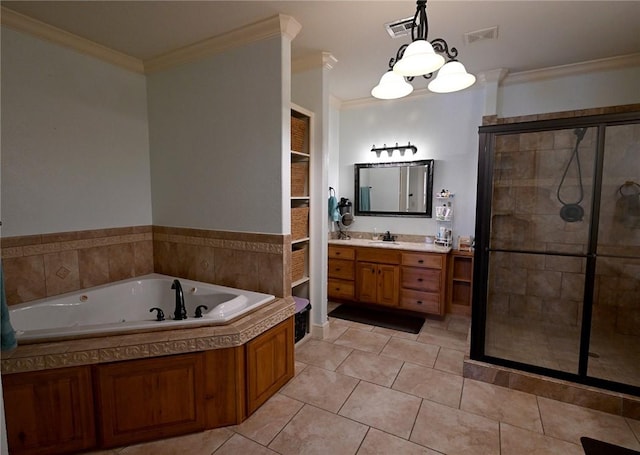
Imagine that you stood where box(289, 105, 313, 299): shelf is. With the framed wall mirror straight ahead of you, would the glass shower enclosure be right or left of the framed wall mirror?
right

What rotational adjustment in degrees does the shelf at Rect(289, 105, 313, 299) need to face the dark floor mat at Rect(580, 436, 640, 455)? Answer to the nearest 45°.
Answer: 0° — it already faces it

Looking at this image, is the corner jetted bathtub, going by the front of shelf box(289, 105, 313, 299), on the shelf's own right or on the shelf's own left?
on the shelf's own right

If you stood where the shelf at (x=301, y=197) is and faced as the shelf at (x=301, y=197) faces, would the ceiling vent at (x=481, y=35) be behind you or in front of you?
in front

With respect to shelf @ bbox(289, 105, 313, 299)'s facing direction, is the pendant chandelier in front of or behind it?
in front

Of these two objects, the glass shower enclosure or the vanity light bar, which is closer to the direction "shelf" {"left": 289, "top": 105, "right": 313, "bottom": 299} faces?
the glass shower enclosure

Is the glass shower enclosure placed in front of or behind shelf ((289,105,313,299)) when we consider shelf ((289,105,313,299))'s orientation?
in front
